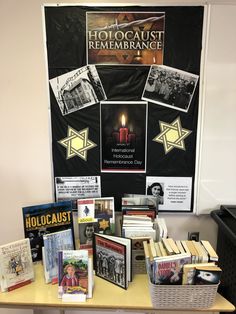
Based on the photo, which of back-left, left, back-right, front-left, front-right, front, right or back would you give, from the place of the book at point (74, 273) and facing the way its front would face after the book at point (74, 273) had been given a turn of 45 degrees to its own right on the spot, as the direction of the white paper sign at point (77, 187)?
back-right

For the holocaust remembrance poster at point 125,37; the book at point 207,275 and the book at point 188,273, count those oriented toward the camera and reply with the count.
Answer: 3

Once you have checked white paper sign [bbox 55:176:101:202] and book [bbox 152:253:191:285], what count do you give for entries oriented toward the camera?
2

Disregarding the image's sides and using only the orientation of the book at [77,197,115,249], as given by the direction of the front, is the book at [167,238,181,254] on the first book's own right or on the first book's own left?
on the first book's own left

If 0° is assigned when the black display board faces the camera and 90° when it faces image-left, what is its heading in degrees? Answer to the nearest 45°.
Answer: approximately 0°
